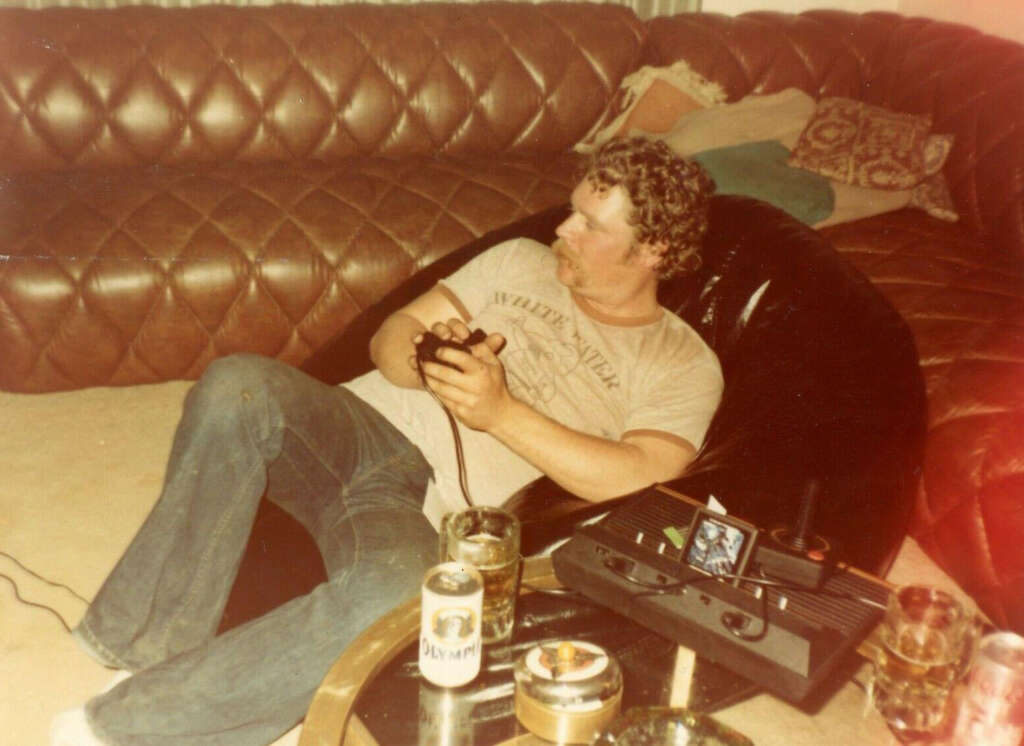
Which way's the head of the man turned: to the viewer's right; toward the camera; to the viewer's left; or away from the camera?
to the viewer's left

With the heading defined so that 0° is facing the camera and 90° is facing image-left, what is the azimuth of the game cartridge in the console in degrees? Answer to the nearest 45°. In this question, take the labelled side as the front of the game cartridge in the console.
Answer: approximately 45°
